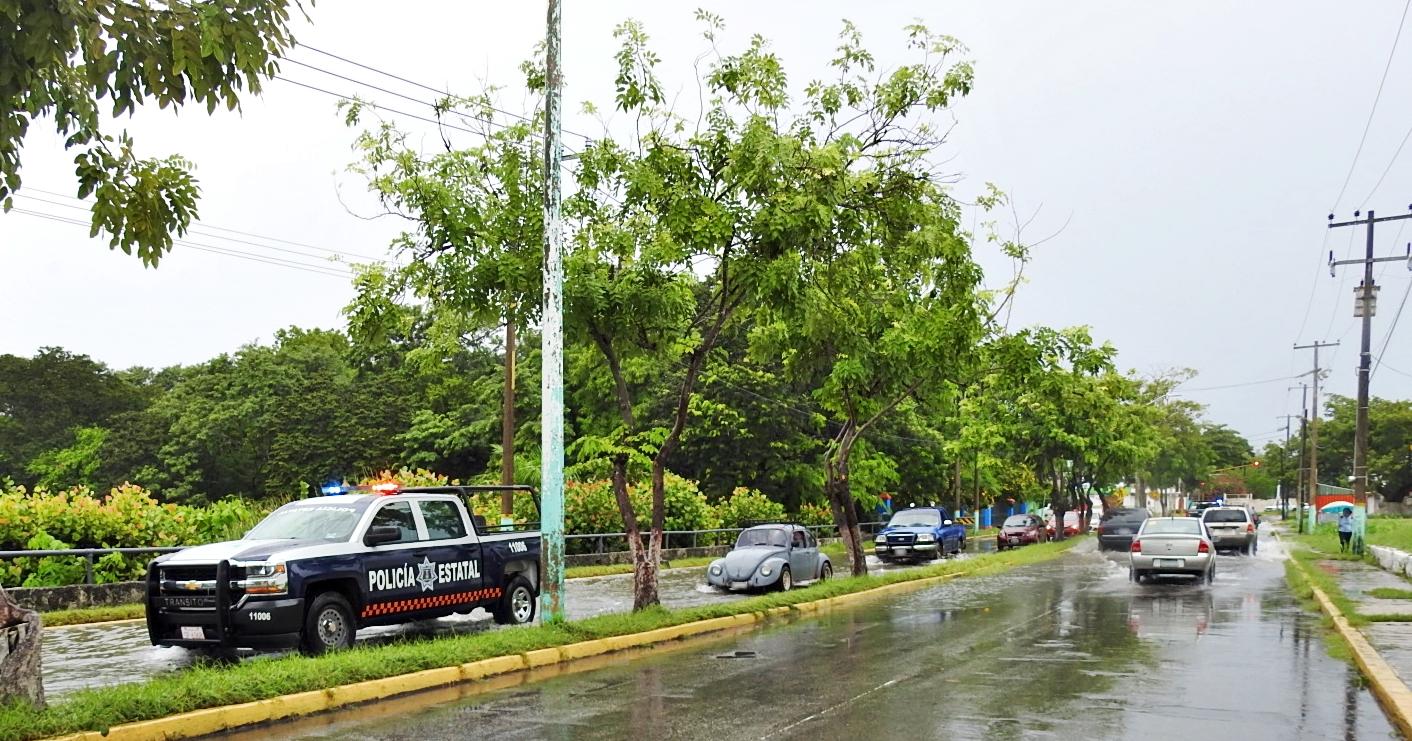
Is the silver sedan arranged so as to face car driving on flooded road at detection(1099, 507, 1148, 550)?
yes

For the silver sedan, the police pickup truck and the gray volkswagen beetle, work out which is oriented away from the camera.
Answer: the silver sedan

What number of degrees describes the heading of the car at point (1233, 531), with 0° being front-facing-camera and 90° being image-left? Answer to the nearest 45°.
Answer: approximately 180°

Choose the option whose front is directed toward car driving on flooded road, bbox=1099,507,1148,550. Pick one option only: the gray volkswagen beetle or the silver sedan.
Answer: the silver sedan

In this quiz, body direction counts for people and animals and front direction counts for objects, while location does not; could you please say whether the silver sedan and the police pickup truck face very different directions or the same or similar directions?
very different directions

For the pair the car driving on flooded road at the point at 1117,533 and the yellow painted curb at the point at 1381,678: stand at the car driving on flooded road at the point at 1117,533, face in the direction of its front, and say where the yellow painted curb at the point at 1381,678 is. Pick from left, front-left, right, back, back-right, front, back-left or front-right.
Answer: back

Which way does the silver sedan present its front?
away from the camera

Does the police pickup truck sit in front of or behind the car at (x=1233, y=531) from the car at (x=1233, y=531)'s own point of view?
behind
